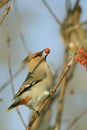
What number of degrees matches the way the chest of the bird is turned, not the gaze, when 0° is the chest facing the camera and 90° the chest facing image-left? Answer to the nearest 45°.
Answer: approximately 270°
